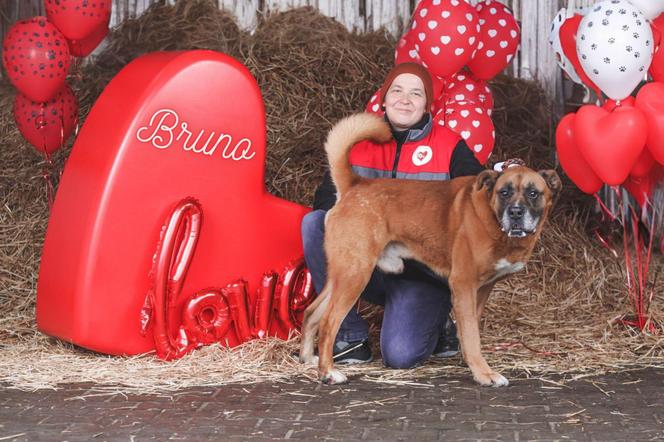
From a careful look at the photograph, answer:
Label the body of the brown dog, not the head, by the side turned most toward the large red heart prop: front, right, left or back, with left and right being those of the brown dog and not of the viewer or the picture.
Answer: back

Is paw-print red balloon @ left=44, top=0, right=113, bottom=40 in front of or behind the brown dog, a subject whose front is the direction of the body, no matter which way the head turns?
behind

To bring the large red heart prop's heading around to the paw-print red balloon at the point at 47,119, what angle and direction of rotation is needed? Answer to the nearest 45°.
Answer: approximately 180°

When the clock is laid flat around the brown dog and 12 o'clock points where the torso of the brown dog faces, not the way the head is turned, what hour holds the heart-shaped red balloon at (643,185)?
The heart-shaped red balloon is roughly at 11 o'clock from the brown dog.

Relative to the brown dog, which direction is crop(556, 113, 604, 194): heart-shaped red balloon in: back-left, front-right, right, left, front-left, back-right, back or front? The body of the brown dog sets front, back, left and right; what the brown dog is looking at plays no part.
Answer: front-left

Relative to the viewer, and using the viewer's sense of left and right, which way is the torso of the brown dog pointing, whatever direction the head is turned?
facing to the right of the viewer

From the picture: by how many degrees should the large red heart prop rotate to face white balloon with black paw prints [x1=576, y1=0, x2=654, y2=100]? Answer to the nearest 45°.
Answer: approximately 45° to its left

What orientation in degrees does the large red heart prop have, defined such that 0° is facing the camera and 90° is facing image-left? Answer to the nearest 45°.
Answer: approximately 315°
